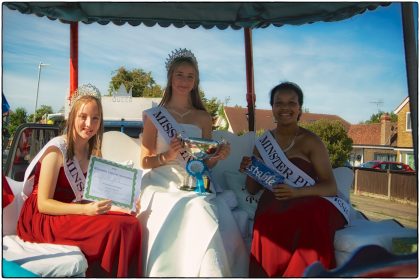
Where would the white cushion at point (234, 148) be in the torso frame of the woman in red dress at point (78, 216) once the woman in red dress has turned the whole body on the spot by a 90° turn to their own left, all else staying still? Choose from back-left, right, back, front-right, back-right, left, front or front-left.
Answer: front

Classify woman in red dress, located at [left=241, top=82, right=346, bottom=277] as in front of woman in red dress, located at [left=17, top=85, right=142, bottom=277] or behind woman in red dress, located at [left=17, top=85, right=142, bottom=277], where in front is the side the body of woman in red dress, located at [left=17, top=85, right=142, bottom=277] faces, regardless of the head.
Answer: in front

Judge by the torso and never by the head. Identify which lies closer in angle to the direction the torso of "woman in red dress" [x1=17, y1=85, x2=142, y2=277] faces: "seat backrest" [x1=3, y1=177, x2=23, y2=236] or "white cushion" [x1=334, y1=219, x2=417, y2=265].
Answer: the white cushion

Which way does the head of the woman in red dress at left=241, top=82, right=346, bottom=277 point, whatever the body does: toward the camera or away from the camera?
toward the camera

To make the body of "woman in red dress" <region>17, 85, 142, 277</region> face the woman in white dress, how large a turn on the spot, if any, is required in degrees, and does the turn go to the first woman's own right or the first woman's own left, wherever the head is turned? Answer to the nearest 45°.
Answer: approximately 45° to the first woman's own left

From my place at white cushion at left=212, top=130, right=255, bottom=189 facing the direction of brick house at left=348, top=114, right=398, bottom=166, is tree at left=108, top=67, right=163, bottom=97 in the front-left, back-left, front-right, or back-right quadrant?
front-left

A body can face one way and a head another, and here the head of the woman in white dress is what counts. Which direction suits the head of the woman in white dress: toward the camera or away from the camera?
toward the camera

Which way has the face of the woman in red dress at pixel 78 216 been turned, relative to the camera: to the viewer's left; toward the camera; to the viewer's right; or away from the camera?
toward the camera

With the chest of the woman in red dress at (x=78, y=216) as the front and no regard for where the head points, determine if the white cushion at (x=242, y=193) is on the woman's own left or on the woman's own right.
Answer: on the woman's own left

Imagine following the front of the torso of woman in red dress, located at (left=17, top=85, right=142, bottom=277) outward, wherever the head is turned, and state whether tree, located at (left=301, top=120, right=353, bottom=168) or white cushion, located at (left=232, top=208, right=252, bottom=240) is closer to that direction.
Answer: the white cushion

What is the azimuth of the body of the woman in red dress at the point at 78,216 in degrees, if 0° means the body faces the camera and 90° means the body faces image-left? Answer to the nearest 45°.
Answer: approximately 315°

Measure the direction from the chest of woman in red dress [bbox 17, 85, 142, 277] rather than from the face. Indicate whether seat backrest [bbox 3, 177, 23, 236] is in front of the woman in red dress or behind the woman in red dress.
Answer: behind

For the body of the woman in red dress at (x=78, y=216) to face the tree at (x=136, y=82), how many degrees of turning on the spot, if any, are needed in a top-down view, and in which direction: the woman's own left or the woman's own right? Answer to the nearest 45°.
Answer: approximately 135° to the woman's own left
